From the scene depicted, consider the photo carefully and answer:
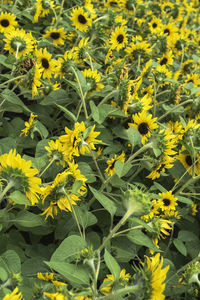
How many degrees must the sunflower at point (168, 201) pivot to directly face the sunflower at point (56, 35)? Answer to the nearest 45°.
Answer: approximately 135° to its right

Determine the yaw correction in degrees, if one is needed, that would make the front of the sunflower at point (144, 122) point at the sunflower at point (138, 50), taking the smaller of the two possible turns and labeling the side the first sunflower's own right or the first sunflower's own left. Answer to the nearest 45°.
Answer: approximately 180°

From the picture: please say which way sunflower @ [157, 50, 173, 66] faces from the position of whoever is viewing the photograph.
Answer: facing the viewer and to the left of the viewer

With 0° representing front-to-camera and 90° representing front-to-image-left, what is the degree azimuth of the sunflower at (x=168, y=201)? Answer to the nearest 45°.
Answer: approximately 0°
